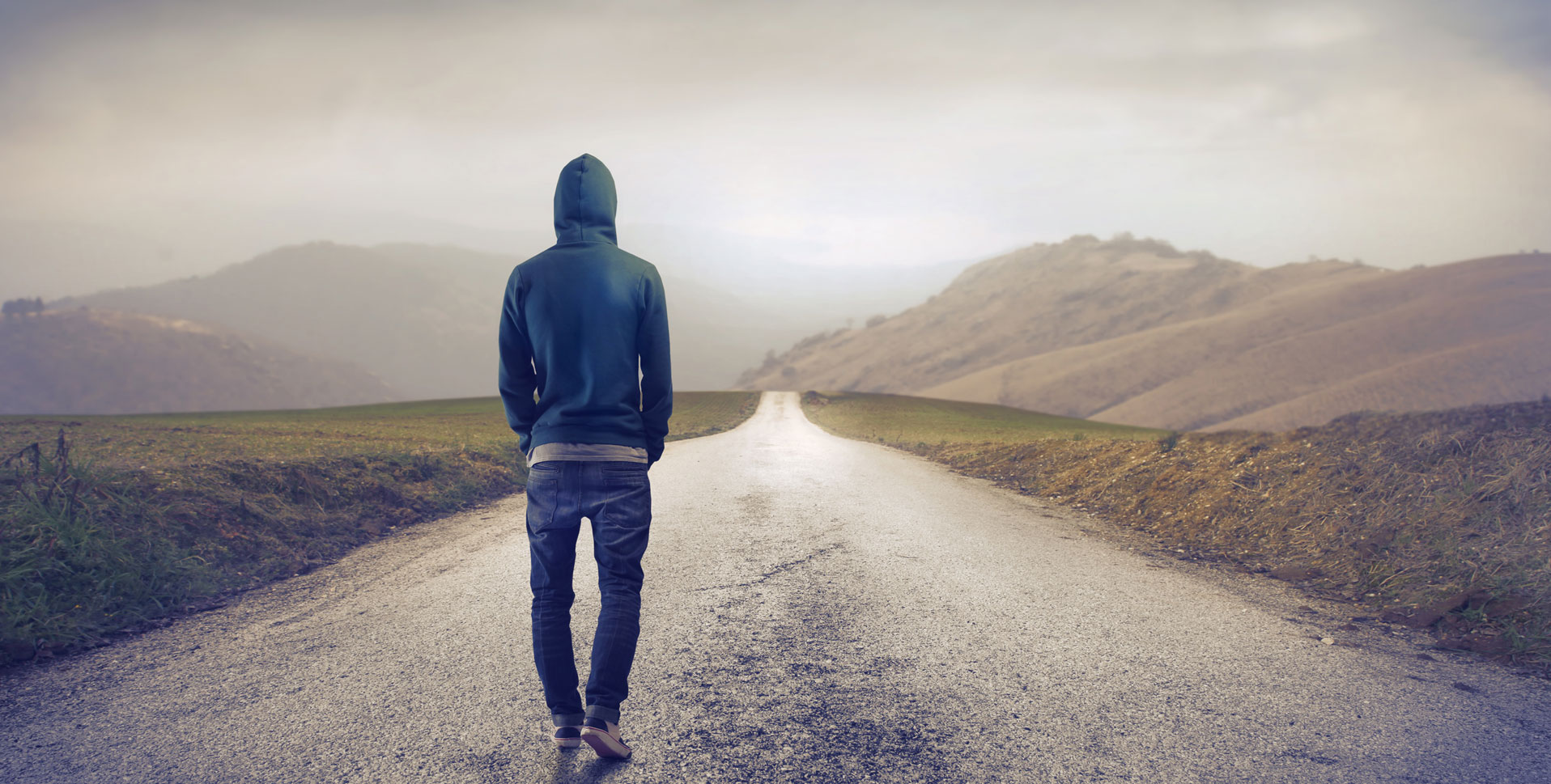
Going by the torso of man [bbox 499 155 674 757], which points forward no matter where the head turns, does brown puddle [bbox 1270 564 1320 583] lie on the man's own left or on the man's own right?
on the man's own right

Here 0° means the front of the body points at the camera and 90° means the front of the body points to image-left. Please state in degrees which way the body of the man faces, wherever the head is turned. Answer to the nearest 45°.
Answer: approximately 180°

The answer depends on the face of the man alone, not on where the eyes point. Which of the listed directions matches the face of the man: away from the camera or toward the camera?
away from the camera
